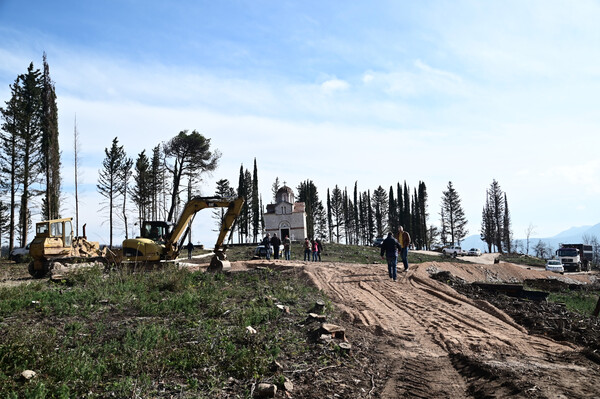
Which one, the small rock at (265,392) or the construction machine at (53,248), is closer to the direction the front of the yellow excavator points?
the small rock

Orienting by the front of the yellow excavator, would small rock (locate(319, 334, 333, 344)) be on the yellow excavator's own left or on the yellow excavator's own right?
on the yellow excavator's own right

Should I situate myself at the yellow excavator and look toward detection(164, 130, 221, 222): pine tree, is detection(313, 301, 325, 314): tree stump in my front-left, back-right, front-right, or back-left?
back-right

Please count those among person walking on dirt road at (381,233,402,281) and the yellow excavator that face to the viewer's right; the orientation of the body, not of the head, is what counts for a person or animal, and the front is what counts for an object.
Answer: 1

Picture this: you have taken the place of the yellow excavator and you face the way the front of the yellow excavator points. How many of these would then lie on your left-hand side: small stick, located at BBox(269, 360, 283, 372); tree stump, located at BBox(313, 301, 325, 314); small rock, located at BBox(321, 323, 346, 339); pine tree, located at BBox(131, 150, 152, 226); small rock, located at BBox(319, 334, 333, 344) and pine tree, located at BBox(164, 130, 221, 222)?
2

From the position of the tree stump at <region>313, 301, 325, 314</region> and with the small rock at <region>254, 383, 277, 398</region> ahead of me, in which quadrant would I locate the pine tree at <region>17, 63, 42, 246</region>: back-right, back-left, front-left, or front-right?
back-right

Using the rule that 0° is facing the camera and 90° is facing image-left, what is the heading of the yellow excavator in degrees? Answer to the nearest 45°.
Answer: approximately 270°

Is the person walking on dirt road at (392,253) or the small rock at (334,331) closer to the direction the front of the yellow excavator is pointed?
the person walking on dirt road
